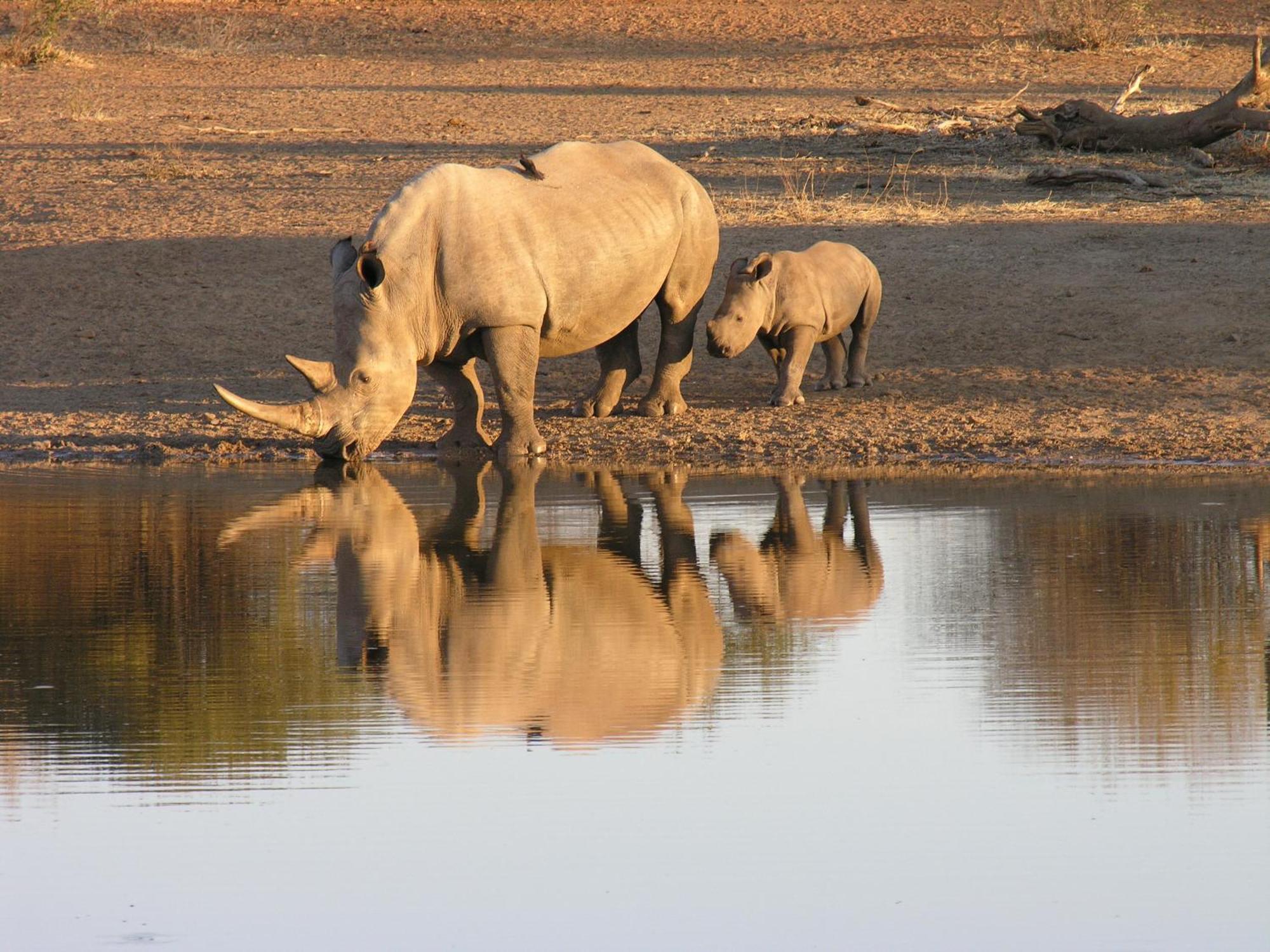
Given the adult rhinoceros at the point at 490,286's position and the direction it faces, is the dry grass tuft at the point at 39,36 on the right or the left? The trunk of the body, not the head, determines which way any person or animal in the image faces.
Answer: on its right

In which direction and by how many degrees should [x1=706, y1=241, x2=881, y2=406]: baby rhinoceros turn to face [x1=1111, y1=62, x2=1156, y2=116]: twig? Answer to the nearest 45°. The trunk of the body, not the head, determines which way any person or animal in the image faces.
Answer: approximately 180°

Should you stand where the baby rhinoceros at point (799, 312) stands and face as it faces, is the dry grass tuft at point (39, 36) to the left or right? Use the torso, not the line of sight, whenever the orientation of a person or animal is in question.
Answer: on its right

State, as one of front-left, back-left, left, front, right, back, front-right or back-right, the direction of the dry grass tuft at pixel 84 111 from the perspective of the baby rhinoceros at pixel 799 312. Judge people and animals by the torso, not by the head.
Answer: right

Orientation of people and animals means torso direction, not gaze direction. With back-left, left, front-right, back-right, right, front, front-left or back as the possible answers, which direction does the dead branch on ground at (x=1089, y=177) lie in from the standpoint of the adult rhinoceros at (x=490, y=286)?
back

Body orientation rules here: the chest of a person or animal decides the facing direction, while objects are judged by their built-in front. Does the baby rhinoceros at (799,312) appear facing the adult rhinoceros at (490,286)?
yes

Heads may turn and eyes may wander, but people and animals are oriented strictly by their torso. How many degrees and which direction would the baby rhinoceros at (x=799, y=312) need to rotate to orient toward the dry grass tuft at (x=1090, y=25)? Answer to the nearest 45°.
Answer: approximately 135° to its right

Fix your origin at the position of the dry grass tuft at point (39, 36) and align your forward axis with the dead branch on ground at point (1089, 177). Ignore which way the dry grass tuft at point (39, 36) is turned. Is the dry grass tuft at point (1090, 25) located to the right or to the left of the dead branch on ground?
left

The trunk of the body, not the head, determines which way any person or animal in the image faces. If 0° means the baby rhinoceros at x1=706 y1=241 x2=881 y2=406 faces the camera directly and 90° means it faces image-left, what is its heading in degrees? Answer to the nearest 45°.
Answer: approximately 45°
